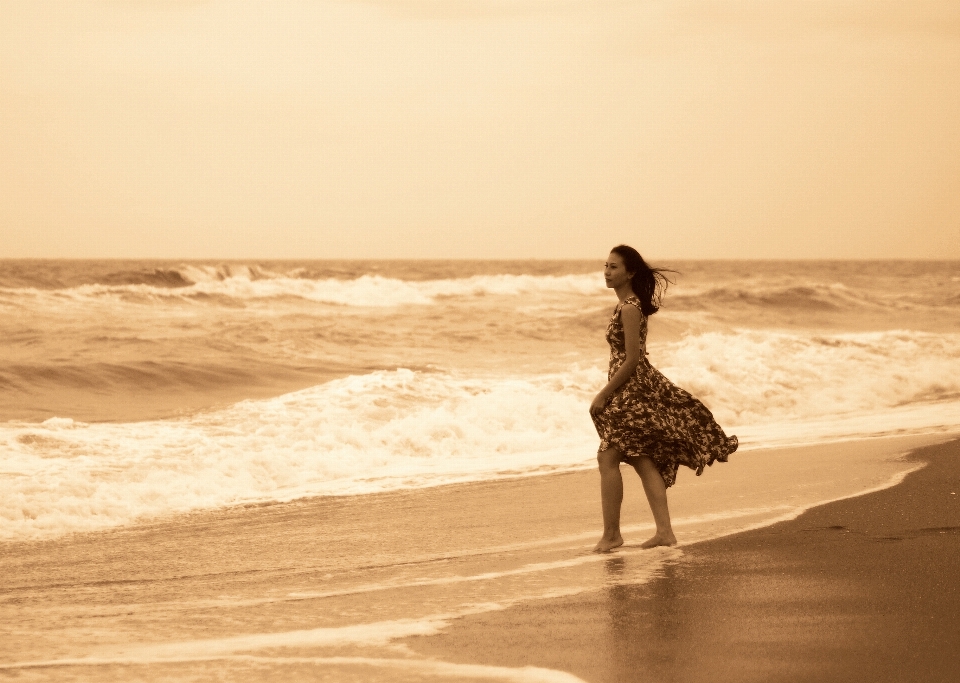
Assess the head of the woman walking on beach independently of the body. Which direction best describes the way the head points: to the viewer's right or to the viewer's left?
to the viewer's left

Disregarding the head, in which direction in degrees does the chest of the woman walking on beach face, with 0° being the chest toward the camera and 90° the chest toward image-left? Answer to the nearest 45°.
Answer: approximately 90°
